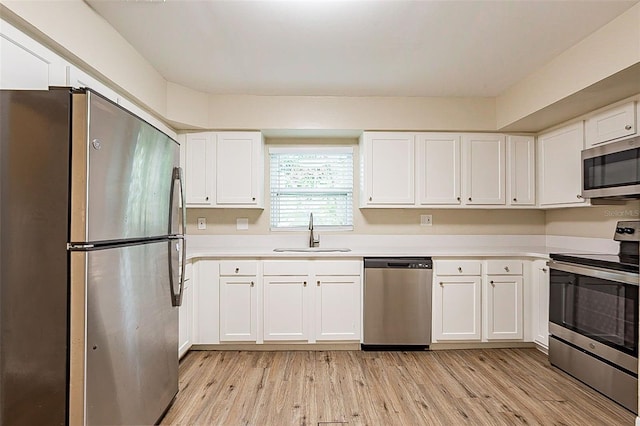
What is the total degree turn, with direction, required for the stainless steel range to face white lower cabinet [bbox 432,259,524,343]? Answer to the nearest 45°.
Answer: approximately 45° to its right

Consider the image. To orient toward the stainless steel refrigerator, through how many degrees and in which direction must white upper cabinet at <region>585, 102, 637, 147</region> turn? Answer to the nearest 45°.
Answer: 0° — it already faces it

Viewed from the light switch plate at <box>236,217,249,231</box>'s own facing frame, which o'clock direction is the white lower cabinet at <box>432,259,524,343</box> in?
The white lower cabinet is roughly at 10 o'clock from the light switch plate.

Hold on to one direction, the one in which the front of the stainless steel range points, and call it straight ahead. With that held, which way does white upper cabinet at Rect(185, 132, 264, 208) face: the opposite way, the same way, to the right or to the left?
to the left

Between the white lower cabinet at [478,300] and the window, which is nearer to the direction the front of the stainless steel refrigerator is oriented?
the white lower cabinet

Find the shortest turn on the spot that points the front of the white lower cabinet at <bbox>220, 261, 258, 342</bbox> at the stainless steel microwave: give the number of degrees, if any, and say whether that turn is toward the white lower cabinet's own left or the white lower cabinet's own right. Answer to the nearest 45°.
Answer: approximately 45° to the white lower cabinet's own left

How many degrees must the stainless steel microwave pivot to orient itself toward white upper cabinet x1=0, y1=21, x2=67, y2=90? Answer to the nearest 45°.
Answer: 0° — it already faces it

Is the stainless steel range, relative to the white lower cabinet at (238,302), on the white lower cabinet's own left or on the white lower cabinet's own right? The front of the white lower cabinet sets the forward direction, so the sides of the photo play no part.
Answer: on the white lower cabinet's own left

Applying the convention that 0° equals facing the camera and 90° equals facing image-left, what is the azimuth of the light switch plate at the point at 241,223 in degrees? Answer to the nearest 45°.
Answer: approximately 0°
